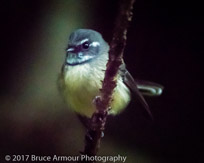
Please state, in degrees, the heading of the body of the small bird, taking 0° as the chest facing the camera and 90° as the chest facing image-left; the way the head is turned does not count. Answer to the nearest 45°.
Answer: approximately 45°
